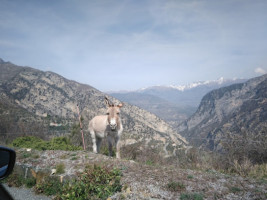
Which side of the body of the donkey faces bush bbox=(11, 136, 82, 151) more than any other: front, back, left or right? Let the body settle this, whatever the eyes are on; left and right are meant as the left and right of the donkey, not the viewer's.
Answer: back

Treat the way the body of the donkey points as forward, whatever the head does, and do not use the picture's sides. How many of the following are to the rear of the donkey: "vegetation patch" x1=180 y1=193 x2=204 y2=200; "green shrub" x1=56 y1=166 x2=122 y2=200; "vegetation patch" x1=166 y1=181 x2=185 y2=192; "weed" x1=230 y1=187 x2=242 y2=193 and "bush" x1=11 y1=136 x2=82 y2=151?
1

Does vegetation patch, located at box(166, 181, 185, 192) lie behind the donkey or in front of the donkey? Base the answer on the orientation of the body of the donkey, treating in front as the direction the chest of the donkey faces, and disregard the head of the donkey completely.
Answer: in front

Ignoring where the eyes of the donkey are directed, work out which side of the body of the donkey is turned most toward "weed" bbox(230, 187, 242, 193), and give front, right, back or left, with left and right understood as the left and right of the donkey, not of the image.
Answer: front

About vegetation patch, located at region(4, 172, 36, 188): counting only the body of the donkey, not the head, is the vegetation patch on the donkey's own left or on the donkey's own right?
on the donkey's own right

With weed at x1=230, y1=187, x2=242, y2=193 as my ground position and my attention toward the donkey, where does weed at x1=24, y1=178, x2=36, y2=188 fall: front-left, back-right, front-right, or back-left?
front-left

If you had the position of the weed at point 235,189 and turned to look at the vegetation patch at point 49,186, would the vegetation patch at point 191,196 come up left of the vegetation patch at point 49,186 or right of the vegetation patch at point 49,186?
left

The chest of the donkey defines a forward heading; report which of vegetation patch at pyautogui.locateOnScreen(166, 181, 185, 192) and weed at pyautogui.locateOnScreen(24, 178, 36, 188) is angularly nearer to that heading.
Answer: the vegetation patch

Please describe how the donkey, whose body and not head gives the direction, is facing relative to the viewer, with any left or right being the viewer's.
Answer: facing the viewer and to the right of the viewer

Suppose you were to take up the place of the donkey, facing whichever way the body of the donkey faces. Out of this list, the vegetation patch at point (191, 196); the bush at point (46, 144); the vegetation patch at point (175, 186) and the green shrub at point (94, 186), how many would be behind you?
1

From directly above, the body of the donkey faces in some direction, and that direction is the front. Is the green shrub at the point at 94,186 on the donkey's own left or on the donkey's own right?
on the donkey's own right

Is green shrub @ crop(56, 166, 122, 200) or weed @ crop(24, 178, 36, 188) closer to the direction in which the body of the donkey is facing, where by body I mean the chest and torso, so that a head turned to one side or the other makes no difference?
the green shrub
